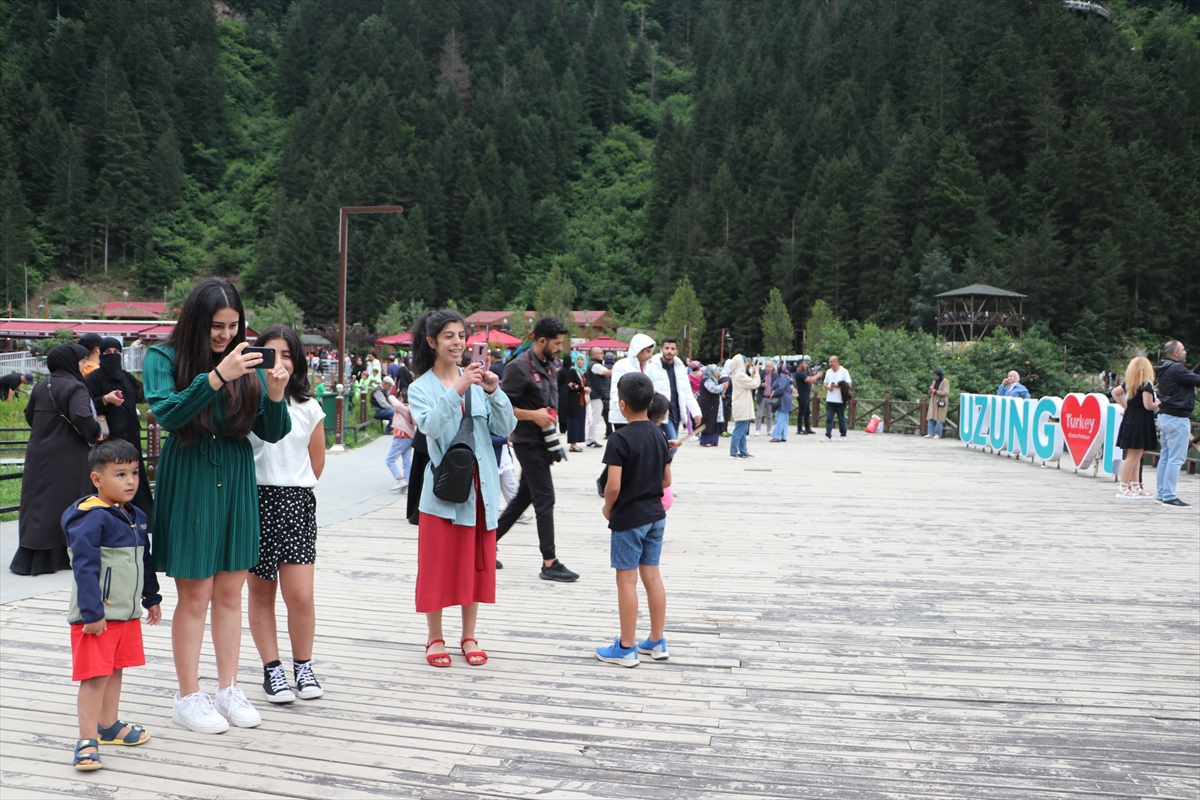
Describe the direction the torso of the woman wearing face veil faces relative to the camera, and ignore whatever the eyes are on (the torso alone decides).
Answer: toward the camera

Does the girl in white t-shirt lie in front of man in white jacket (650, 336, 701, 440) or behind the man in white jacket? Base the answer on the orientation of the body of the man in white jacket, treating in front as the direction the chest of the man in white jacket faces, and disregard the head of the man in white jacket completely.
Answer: in front

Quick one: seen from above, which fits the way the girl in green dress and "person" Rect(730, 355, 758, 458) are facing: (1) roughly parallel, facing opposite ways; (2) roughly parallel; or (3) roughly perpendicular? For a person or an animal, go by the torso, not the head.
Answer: roughly parallel

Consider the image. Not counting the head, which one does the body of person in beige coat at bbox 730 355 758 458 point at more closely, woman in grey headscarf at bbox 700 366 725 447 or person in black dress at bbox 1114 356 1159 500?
the person in black dress

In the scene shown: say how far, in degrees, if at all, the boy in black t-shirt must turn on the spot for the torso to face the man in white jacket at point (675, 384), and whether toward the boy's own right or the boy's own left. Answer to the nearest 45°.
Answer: approximately 45° to the boy's own right

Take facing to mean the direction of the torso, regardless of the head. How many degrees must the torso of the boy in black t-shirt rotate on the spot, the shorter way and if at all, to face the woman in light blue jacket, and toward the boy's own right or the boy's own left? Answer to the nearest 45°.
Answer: approximately 45° to the boy's own left

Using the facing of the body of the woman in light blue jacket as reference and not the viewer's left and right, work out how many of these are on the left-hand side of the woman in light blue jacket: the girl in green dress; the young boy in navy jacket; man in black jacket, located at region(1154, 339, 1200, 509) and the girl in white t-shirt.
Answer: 1

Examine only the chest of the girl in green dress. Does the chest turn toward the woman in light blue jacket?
no

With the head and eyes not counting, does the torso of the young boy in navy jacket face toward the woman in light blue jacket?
no

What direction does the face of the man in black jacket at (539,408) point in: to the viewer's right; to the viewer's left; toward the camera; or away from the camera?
to the viewer's right

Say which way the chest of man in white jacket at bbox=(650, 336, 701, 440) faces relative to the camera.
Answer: toward the camera

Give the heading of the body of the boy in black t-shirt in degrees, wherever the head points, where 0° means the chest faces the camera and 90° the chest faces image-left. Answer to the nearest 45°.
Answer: approximately 135°

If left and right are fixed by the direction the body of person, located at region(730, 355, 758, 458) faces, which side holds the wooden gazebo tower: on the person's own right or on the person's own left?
on the person's own left

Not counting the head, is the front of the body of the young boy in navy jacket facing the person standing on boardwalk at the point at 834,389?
no

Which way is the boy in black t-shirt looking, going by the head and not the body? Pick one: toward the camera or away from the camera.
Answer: away from the camera
